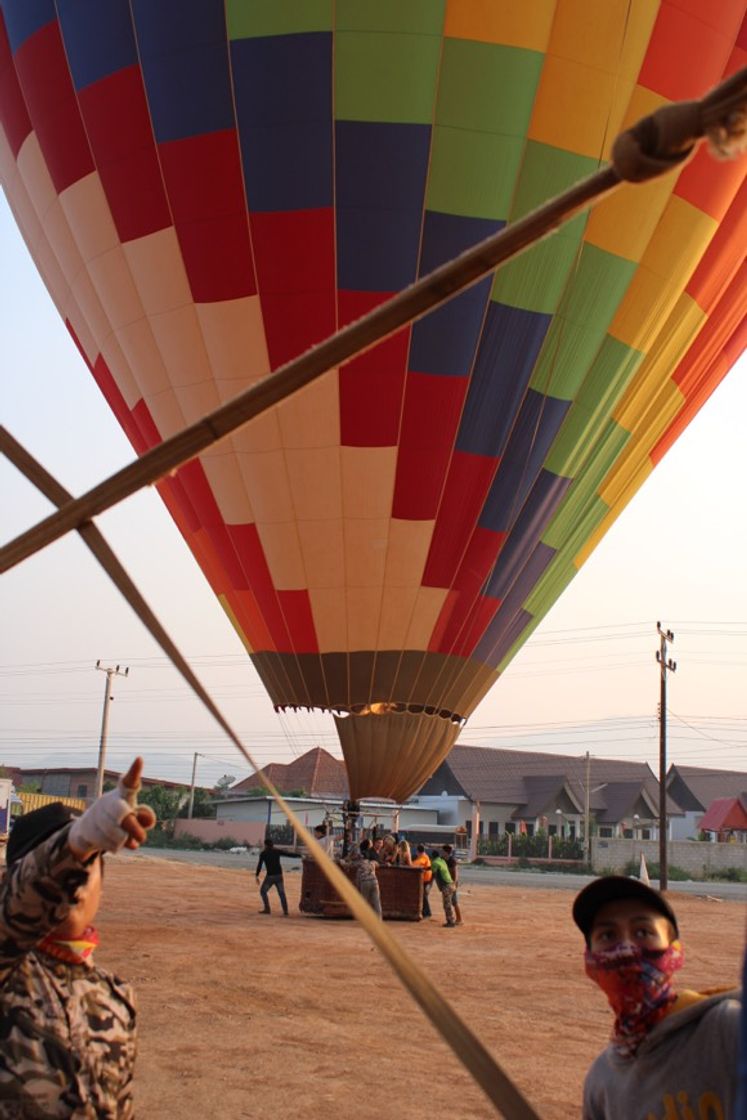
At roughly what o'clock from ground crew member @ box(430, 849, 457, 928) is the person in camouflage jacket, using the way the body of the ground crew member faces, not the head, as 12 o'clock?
The person in camouflage jacket is roughly at 9 o'clock from the ground crew member.

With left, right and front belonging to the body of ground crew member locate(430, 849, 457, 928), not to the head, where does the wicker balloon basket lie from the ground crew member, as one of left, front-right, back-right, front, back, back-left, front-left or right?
front

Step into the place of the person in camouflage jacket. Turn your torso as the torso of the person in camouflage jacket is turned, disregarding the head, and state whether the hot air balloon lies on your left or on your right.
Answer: on your left

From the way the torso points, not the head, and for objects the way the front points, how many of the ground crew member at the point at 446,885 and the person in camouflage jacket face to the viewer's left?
1

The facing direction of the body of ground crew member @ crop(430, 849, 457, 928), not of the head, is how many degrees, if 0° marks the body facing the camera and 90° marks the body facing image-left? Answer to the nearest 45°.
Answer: approximately 90°

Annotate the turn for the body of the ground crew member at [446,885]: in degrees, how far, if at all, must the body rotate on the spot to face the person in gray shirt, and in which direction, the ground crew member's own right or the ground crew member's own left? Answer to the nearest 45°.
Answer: approximately 90° to the ground crew member's own left

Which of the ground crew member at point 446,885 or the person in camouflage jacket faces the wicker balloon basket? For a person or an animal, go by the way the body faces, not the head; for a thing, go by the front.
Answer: the ground crew member

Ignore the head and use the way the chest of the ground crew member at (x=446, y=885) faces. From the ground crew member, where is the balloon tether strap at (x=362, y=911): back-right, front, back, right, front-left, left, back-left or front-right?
left

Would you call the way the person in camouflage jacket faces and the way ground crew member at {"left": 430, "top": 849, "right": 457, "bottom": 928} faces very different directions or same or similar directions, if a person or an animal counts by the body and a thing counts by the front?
very different directions

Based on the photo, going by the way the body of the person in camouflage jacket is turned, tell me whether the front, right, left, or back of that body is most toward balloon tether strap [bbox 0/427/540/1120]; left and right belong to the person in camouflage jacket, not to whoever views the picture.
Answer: front
